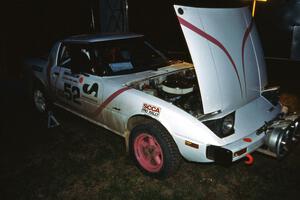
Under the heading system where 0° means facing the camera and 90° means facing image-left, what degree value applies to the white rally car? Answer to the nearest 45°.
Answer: approximately 315°
